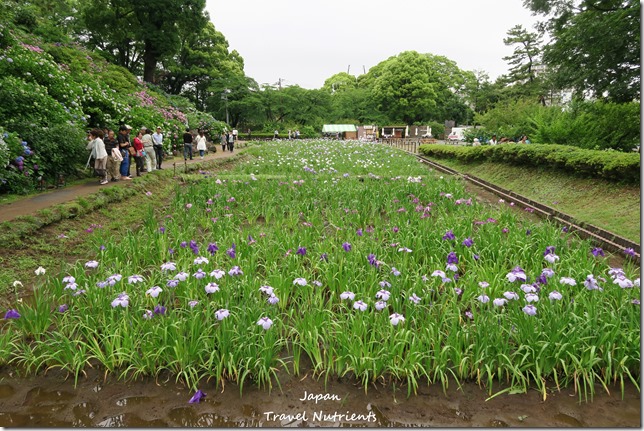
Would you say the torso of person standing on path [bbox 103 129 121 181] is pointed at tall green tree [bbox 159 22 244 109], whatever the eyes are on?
no

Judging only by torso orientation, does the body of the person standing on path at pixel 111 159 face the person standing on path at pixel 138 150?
no

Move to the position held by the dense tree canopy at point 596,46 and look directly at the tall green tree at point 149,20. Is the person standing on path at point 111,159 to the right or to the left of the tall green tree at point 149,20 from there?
left

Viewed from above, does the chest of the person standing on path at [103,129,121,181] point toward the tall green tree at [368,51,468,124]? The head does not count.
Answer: no

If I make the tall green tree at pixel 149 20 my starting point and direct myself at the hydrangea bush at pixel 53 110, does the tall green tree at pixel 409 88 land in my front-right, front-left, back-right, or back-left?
back-left
